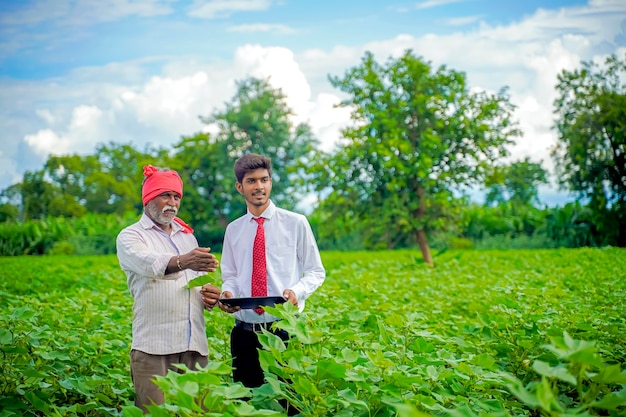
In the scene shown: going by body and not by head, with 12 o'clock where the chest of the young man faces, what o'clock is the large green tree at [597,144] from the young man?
The large green tree is roughly at 7 o'clock from the young man.

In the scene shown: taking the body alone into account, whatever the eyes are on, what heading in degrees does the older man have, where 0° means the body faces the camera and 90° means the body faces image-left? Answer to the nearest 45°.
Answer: approximately 315°

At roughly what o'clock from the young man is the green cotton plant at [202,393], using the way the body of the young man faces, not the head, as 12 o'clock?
The green cotton plant is roughly at 12 o'clock from the young man.

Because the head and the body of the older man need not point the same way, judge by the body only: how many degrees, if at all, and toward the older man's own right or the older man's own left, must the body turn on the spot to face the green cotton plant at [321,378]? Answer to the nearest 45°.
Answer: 0° — they already face it
